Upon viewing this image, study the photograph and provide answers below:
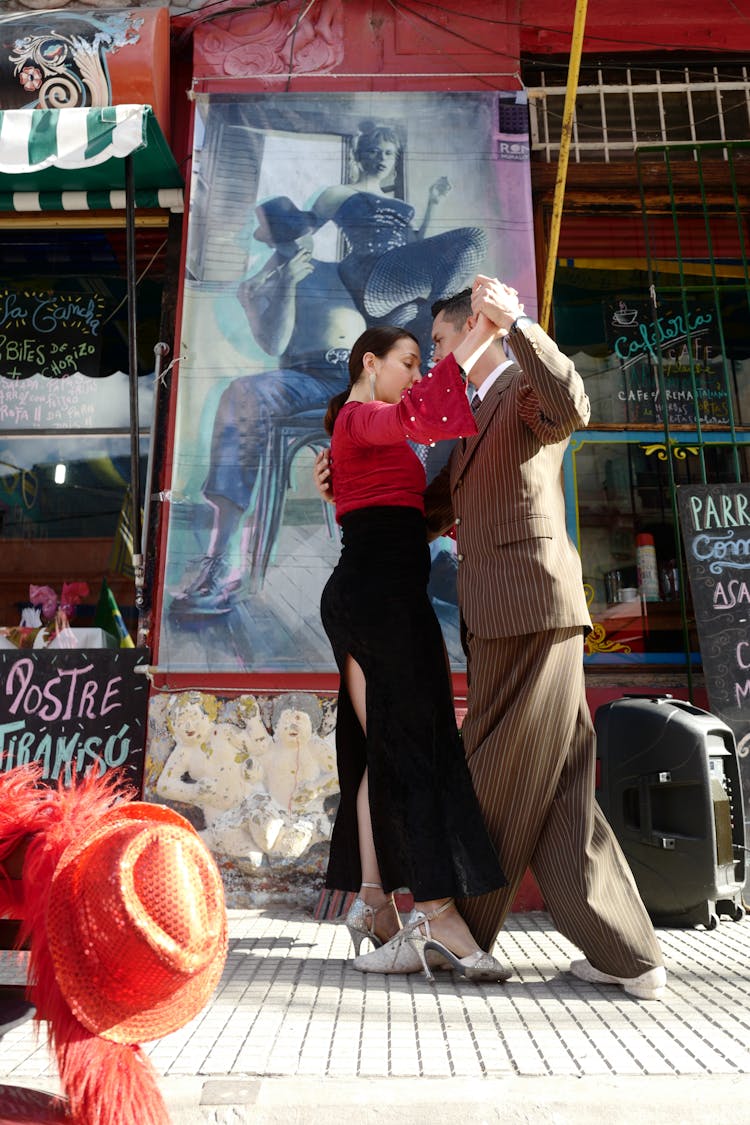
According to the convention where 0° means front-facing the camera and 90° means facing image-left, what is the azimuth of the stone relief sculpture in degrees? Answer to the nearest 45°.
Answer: approximately 0°

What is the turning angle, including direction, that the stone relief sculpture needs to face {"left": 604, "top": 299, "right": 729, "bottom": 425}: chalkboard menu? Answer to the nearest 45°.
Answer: approximately 90° to its left

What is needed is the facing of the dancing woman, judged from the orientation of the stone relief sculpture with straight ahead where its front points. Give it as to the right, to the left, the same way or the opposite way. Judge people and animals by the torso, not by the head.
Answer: to the left

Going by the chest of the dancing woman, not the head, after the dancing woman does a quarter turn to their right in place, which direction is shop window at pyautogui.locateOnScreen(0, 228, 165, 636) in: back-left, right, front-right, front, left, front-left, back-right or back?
back-right

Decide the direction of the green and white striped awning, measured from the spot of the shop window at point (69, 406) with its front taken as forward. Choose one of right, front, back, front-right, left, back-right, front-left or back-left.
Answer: front

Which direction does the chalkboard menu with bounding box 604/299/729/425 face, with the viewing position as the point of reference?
facing the viewer

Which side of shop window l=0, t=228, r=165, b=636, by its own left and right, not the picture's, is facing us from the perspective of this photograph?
front

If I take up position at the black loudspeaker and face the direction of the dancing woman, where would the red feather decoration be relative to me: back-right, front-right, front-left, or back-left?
front-left

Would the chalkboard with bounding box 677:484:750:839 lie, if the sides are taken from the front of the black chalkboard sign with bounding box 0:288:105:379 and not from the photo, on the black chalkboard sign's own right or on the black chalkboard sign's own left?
on the black chalkboard sign's own left

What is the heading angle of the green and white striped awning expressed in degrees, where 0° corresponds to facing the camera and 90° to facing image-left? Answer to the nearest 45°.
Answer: approximately 0°

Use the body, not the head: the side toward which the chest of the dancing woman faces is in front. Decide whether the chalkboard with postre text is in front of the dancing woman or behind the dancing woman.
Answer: behind

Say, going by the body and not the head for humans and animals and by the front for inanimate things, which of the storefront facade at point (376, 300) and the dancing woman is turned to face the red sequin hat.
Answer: the storefront facade

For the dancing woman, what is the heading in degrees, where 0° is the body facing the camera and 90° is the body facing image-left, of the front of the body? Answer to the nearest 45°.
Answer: approximately 270°
